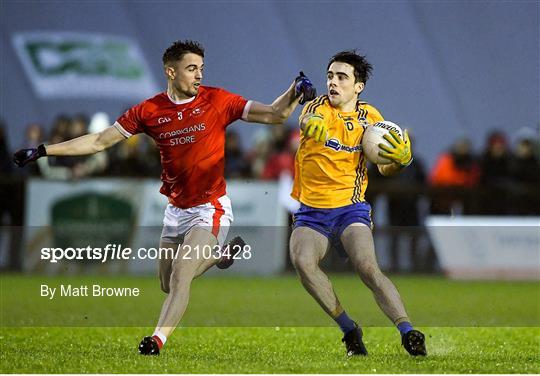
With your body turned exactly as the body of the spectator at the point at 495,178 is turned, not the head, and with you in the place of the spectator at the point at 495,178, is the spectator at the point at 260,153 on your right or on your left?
on your right

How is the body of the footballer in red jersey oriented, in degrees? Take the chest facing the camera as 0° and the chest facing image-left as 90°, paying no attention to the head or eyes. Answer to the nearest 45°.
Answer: approximately 0°

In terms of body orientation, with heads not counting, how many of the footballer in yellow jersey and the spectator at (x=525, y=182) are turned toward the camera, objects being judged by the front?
2

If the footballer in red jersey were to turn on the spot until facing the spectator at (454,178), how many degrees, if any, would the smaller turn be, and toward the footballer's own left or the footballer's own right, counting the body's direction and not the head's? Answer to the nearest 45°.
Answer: approximately 135° to the footballer's own left

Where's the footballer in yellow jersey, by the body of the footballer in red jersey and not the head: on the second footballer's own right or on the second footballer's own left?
on the second footballer's own left

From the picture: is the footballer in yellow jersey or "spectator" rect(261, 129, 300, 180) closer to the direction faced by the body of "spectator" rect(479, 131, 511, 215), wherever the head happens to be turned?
the footballer in yellow jersey

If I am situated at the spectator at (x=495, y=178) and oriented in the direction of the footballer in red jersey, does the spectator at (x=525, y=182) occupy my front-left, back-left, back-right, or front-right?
back-left

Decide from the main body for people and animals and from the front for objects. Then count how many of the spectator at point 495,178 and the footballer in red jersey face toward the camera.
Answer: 2

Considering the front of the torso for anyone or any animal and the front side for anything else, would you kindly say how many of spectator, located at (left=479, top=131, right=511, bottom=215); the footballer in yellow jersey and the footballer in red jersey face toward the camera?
3

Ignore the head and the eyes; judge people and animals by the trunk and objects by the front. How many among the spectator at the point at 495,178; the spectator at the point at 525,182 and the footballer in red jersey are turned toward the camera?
3

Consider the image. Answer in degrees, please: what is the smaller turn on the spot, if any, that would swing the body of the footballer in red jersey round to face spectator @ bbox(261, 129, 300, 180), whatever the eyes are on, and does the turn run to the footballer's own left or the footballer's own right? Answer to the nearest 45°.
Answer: approximately 180°
